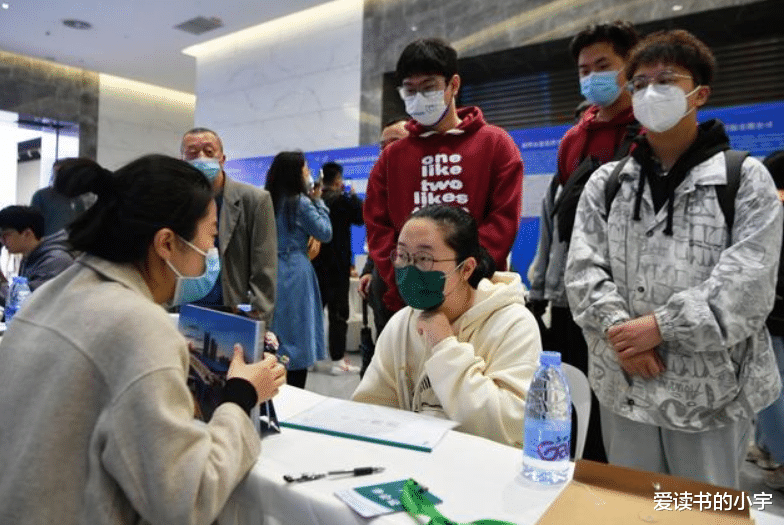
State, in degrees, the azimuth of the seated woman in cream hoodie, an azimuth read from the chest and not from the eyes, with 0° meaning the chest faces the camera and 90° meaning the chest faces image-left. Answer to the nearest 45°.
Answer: approximately 45°

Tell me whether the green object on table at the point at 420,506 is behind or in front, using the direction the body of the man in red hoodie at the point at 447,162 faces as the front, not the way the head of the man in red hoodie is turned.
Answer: in front

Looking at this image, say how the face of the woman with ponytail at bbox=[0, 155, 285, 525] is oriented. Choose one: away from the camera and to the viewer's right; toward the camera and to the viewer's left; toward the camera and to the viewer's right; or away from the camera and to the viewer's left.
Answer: away from the camera and to the viewer's right

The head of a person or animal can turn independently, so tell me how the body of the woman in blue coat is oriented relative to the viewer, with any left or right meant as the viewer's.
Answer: facing away from the viewer and to the right of the viewer

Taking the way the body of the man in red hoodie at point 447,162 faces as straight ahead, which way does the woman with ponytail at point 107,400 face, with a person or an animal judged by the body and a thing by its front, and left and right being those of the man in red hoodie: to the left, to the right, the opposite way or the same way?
the opposite way

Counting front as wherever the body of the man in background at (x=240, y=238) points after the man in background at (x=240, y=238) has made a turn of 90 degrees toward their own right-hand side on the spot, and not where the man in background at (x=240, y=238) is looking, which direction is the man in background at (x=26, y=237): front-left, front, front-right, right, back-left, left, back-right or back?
front

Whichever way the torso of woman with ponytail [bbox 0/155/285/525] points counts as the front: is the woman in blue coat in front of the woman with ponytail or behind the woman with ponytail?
in front
